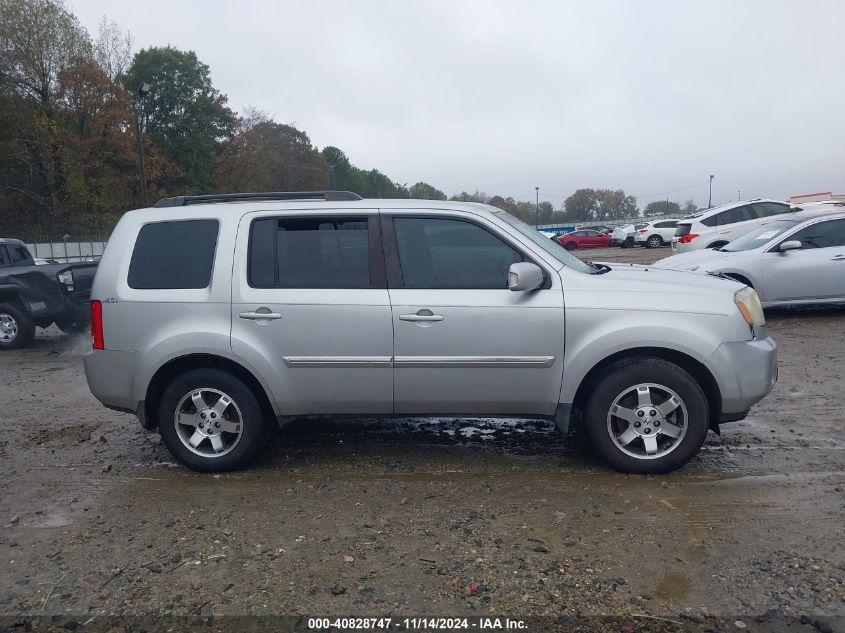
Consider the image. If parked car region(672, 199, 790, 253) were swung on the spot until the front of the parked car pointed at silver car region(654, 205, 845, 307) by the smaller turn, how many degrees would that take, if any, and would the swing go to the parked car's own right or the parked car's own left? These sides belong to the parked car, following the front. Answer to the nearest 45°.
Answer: approximately 135° to the parked car's own right

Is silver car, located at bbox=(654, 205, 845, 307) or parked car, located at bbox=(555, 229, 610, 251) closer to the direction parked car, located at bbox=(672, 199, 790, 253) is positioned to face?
the parked car

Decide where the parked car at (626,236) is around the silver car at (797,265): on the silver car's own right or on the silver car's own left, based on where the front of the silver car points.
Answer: on the silver car's own right

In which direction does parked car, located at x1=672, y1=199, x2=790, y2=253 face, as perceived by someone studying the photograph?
facing away from the viewer and to the right of the viewer

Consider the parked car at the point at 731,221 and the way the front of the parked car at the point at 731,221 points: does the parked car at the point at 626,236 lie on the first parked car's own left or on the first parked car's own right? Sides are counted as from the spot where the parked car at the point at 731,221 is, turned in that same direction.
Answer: on the first parked car's own left

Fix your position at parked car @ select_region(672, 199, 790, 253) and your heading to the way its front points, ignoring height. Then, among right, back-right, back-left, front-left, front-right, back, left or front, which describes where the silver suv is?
back-right

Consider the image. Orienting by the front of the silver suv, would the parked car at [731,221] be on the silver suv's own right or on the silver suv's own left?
on the silver suv's own left

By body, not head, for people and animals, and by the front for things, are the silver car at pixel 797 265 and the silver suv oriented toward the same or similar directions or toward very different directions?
very different directions

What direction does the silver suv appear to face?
to the viewer's right

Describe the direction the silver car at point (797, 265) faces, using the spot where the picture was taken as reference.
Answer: facing the viewer and to the left of the viewer
